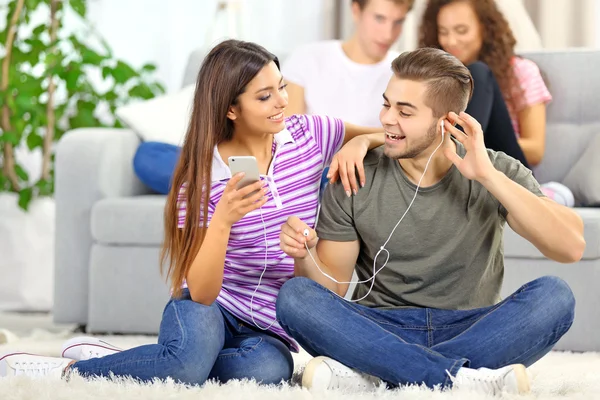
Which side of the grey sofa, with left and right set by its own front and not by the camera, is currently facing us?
front

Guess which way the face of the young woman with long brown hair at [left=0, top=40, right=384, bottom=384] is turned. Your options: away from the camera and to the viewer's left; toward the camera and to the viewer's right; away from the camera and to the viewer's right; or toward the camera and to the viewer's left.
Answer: toward the camera and to the viewer's right

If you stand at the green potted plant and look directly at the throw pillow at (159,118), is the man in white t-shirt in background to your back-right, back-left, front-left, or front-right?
front-left

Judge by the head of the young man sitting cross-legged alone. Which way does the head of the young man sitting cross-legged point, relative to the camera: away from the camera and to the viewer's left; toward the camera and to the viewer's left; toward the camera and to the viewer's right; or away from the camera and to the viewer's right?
toward the camera and to the viewer's left

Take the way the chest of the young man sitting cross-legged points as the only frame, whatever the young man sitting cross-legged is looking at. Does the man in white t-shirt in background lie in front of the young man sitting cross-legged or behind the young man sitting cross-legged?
behind

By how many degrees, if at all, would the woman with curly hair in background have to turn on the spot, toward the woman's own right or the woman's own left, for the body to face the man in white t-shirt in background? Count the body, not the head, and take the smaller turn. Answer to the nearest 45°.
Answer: approximately 45° to the woman's own right

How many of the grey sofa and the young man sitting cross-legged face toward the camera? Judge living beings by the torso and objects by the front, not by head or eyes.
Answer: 2

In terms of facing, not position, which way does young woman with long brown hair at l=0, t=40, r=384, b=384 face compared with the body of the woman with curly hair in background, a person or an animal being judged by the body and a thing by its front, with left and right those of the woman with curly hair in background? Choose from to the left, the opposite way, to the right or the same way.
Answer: to the left

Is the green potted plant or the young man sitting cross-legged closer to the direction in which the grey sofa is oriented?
the young man sitting cross-legged

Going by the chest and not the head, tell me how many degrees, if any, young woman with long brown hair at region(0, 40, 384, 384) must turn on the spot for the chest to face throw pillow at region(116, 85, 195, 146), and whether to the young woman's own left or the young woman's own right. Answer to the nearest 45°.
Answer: approximately 135° to the young woman's own left

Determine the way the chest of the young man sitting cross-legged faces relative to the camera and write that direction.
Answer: toward the camera

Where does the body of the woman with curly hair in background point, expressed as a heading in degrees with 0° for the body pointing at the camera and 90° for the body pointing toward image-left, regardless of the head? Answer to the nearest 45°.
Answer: approximately 45°

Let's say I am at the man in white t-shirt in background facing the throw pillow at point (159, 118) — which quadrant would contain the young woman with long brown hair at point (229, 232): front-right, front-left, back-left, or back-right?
front-left

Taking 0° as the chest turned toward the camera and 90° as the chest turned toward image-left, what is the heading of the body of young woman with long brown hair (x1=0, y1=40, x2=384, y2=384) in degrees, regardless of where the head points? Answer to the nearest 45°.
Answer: approximately 315°

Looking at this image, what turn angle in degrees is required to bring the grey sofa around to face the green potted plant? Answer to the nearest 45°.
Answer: approximately 135° to its right
